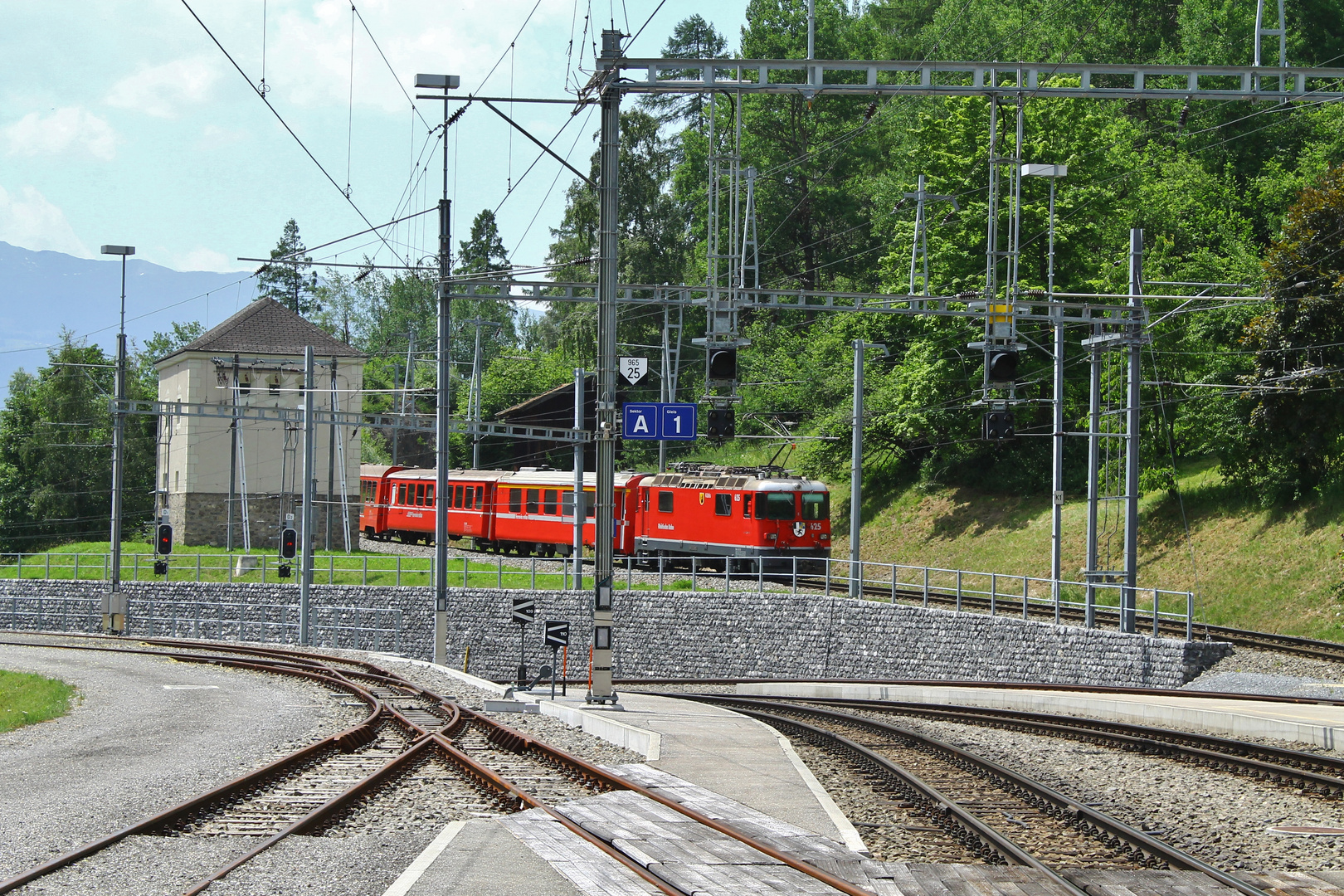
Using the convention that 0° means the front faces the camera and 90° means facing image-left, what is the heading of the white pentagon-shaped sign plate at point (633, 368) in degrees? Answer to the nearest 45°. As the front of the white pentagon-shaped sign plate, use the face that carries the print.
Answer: approximately 0°

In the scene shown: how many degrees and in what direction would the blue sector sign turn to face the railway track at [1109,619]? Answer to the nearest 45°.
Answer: approximately 135° to its left

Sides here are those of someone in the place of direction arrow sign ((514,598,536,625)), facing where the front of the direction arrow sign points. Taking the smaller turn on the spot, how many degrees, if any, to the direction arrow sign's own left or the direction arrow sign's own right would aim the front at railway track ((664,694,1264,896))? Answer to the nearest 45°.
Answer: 0° — it already faces it

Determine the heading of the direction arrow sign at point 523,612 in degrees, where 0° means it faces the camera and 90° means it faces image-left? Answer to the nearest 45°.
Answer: approximately 0°

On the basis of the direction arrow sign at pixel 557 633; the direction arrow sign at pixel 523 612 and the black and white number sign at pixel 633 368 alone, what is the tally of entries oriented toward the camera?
3

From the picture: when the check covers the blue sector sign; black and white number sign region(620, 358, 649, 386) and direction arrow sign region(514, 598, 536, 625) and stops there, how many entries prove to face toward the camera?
3

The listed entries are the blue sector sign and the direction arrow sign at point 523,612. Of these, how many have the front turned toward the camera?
2

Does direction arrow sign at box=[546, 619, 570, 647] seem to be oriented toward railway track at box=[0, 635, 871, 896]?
yes
